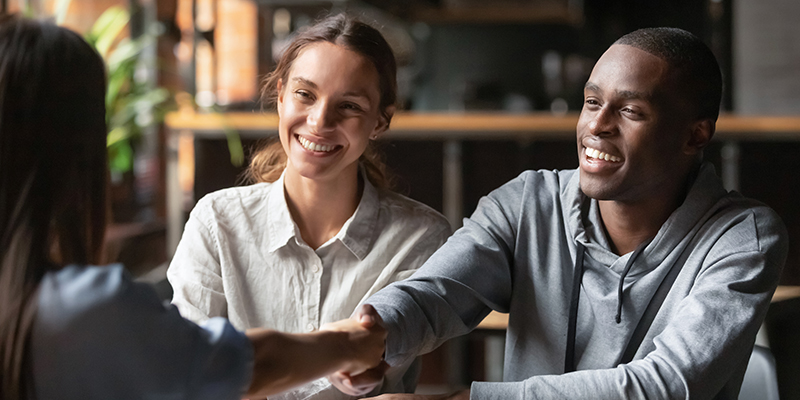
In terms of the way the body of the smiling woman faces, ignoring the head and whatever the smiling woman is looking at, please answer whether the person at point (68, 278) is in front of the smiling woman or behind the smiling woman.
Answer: in front

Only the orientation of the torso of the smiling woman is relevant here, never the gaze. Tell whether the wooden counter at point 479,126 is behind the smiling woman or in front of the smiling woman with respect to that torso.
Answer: behind

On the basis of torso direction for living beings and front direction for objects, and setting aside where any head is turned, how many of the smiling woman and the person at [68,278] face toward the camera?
1

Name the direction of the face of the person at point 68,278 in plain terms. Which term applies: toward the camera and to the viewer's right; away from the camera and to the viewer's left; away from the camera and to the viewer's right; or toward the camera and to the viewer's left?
away from the camera and to the viewer's right

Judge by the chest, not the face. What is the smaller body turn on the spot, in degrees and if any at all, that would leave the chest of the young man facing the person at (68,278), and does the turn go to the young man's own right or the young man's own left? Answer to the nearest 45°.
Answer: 0° — they already face them

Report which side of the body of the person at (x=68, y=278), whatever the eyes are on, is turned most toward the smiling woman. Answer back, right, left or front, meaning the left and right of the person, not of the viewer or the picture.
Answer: front

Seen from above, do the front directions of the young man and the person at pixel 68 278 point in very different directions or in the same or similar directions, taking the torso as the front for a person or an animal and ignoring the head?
very different directions

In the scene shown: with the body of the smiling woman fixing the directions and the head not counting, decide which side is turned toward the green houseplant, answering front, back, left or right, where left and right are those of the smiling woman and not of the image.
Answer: back

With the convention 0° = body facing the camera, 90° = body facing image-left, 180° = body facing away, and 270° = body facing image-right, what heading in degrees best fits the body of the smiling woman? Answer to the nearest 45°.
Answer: approximately 0°

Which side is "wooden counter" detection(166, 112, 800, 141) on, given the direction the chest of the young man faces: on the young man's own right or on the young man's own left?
on the young man's own right
